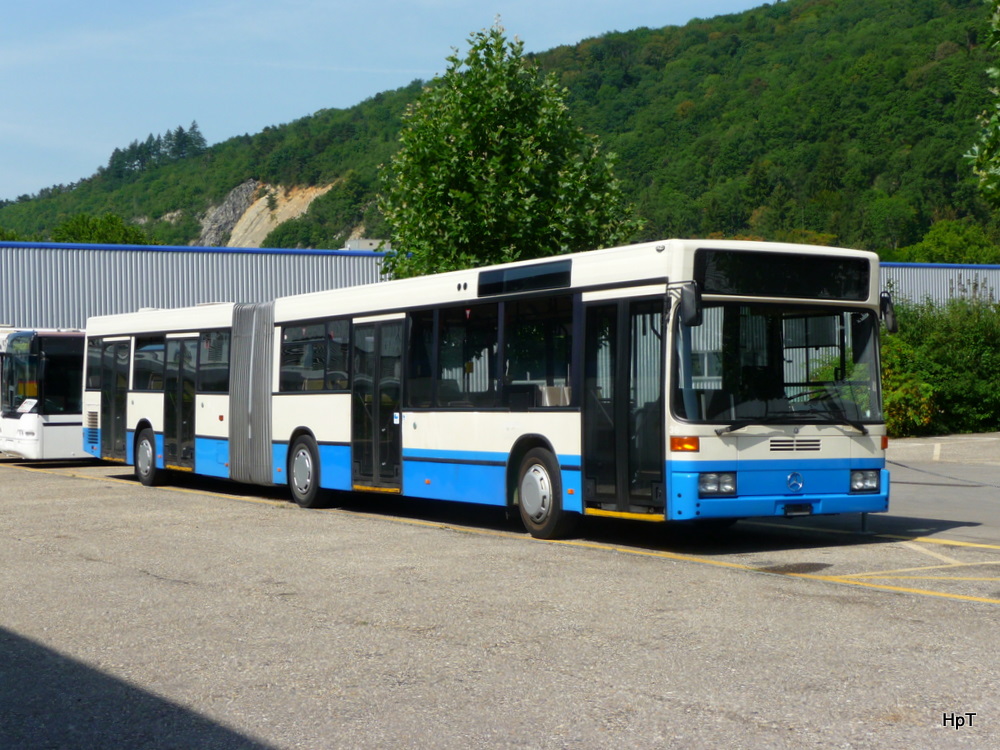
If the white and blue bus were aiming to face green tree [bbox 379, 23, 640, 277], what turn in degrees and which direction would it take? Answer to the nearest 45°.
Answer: approximately 135° to its left

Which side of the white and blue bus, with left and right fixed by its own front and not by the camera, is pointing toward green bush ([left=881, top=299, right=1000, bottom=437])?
left

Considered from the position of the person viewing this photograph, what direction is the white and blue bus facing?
facing the viewer and to the right of the viewer

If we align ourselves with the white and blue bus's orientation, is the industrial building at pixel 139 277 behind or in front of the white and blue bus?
behind

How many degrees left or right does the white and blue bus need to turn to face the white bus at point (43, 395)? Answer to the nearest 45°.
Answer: approximately 180°
